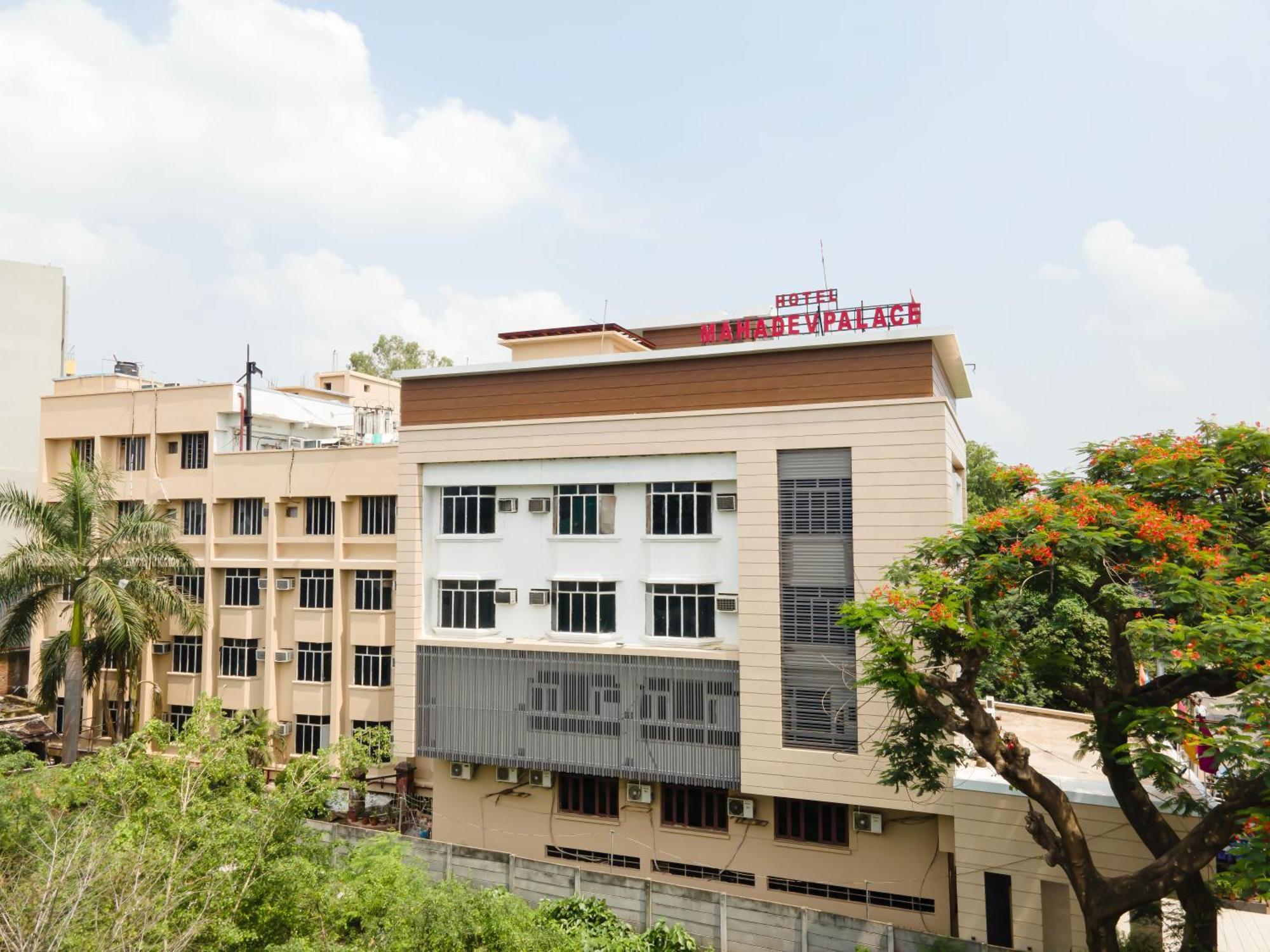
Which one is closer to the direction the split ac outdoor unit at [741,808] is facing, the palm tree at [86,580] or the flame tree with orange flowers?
the flame tree with orange flowers

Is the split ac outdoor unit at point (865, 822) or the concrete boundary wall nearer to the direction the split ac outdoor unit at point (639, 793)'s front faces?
the concrete boundary wall

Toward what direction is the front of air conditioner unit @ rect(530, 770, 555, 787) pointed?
toward the camera

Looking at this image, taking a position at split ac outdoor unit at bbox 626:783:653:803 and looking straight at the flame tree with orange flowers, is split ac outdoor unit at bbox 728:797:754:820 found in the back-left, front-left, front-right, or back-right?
front-left

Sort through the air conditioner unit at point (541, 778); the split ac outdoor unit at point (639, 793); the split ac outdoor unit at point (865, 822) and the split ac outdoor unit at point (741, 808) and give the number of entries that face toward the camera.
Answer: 4

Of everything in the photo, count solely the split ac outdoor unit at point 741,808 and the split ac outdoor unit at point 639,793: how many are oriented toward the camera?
2

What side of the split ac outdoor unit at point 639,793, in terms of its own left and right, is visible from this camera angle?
front

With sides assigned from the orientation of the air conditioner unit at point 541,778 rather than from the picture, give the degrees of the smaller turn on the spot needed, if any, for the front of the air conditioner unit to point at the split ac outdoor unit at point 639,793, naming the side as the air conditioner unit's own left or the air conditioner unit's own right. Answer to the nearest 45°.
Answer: approximately 45° to the air conditioner unit's own left

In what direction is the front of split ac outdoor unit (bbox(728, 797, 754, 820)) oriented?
toward the camera

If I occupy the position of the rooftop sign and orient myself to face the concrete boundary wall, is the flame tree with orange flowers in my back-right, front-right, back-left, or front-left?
front-left

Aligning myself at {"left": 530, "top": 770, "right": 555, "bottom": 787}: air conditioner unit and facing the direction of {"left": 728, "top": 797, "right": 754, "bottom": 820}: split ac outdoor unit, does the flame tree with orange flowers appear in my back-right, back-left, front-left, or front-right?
front-right

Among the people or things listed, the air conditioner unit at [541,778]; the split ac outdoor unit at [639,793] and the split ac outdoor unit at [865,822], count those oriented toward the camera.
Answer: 3
